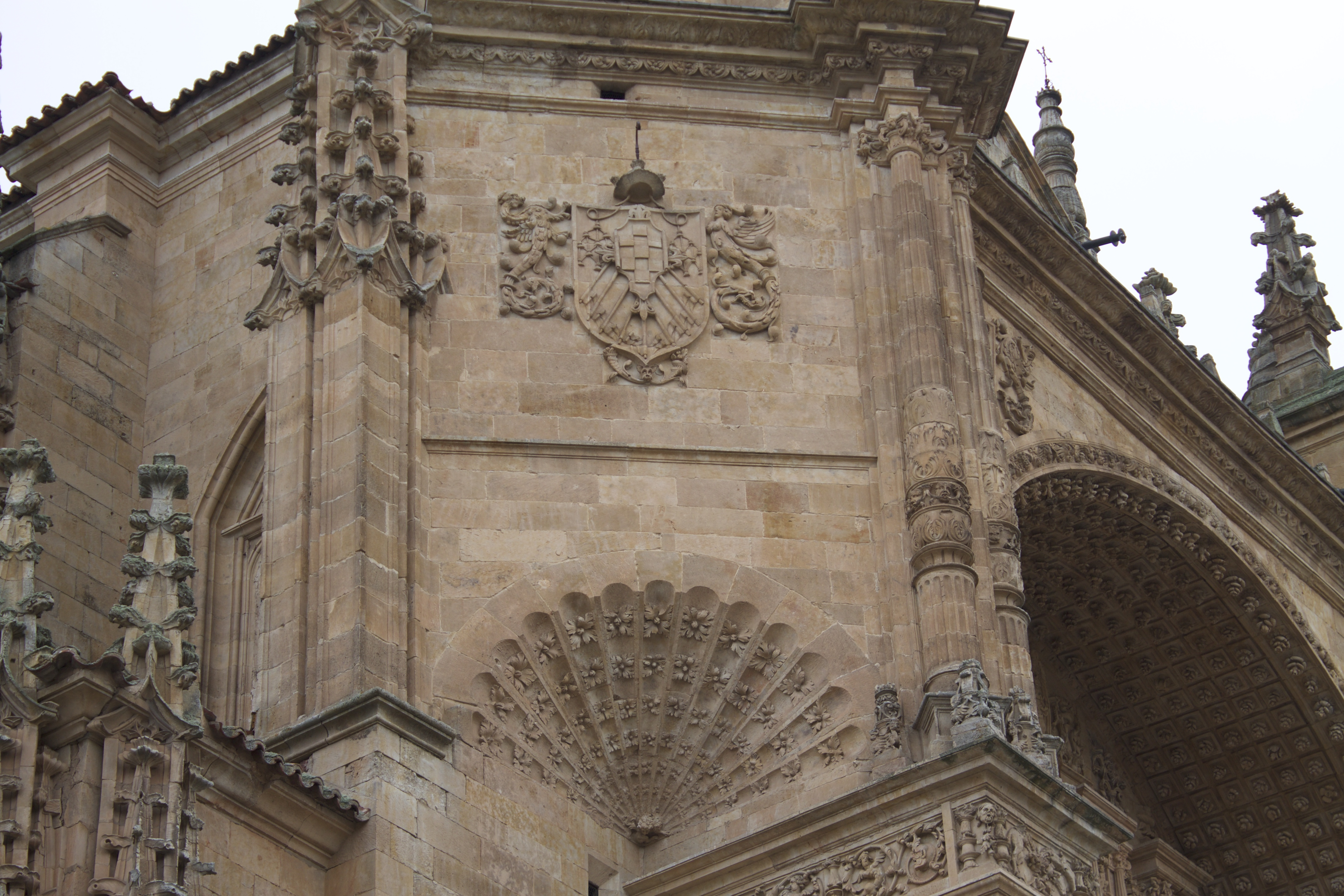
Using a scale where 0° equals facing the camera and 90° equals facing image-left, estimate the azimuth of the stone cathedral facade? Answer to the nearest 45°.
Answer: approximately 315°
